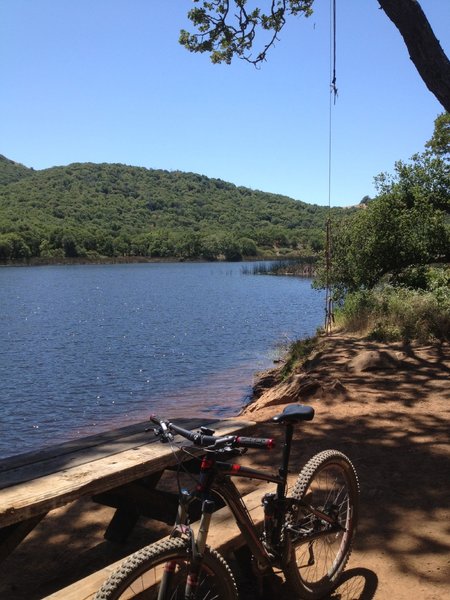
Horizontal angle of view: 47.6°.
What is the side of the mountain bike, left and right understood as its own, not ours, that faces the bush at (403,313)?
back

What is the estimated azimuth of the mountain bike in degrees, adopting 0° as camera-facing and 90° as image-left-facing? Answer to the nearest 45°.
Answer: approximately 45°

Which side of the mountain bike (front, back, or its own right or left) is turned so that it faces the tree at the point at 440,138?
back

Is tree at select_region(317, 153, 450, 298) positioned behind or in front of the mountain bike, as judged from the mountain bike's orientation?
behind
